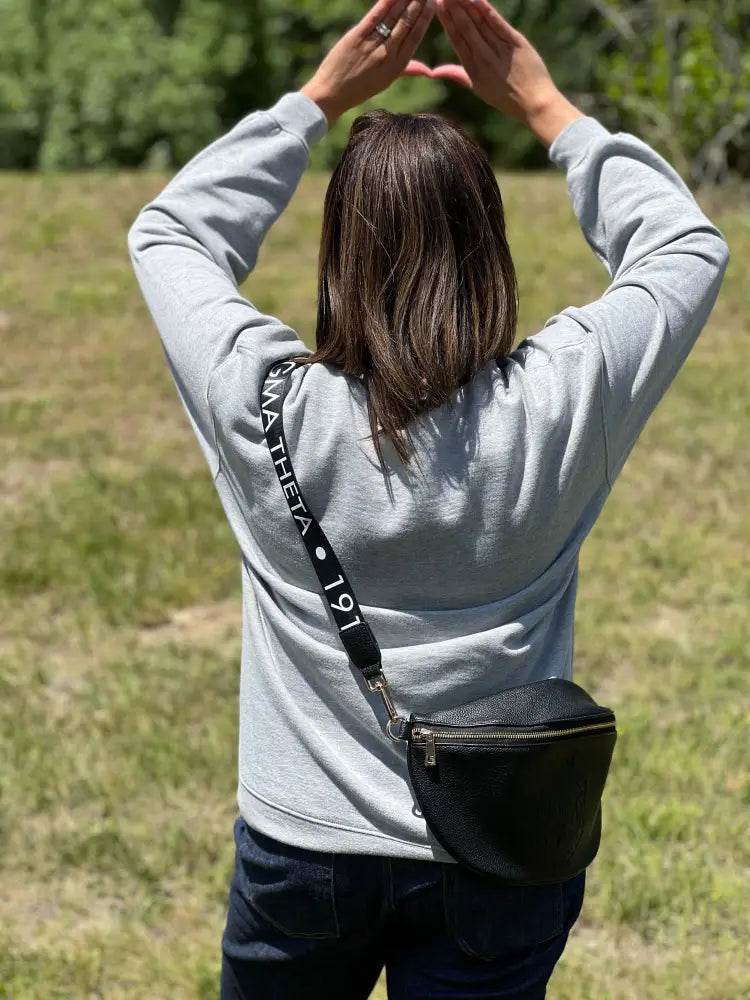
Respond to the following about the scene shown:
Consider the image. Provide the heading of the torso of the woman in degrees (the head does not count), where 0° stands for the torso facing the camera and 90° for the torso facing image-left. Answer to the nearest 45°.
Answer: approximately 180°

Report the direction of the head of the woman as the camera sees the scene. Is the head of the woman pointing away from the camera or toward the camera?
away from the camera
